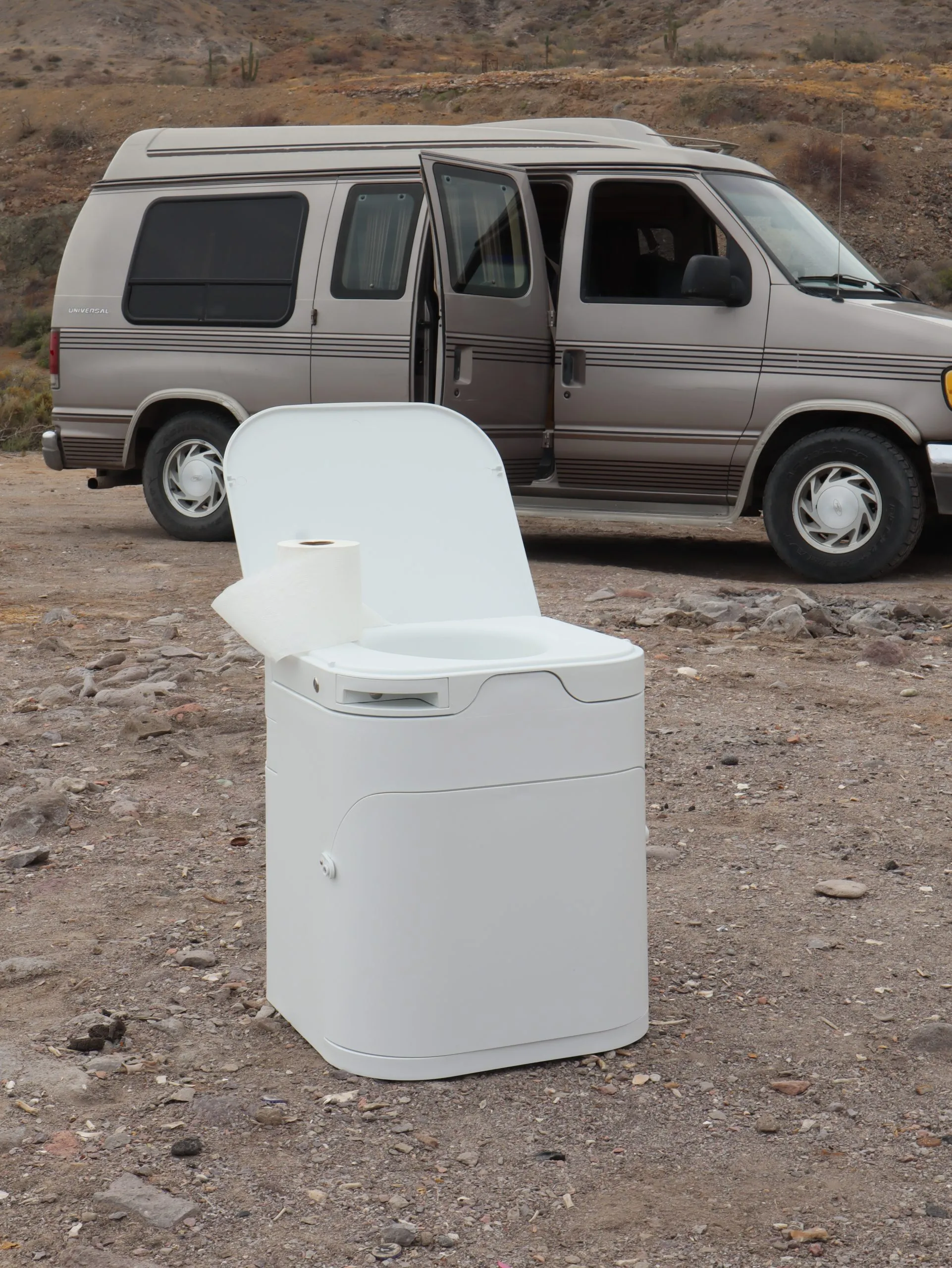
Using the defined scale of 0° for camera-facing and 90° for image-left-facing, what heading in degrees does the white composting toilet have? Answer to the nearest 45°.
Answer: approximately 315°

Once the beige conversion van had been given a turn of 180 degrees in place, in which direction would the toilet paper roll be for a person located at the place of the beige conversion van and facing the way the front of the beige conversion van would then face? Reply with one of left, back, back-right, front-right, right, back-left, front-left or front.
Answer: left

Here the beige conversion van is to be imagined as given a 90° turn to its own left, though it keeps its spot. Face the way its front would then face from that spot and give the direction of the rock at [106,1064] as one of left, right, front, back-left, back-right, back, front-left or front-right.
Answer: back

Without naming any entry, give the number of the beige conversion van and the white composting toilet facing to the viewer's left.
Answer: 0

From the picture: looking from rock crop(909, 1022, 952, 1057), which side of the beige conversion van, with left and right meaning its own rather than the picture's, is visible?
right

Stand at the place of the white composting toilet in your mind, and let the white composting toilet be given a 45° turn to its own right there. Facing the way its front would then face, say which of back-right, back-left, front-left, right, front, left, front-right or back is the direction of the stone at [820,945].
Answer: back-left

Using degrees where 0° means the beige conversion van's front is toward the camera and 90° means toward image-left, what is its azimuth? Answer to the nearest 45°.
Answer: approximately 270°

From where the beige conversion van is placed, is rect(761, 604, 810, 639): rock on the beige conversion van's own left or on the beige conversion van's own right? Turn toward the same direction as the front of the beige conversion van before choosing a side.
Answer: on the beige conversion van's own right

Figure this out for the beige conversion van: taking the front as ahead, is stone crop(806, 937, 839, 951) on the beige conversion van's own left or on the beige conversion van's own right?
on the beige conversion van's own right

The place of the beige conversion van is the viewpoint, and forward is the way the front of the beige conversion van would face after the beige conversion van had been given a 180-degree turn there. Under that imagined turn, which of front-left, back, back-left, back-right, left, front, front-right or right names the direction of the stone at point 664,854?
left

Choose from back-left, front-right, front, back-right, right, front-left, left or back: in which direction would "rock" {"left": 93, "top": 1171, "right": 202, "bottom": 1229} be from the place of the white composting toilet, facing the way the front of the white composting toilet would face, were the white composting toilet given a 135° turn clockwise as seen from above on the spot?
front-left
